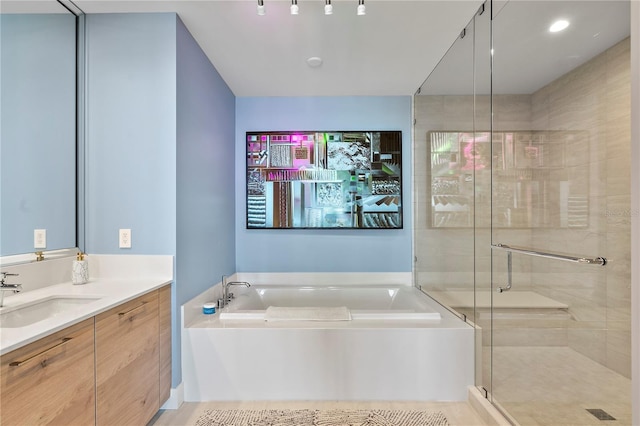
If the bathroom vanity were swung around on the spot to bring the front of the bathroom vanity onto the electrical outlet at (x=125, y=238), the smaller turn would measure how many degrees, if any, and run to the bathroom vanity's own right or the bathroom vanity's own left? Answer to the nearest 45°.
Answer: approximately 135° to the bathroom vanity's own left

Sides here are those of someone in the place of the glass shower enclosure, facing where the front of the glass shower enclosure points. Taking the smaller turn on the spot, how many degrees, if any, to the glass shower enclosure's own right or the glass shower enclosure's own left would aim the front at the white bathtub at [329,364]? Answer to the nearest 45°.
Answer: approximately 45° to the glass shower enclosure's own right

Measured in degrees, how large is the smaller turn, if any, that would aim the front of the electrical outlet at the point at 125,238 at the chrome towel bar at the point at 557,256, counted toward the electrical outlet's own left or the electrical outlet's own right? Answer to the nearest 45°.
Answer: approximately 45° to the electrical outlet's own left

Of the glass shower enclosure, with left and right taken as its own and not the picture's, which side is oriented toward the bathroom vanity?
front

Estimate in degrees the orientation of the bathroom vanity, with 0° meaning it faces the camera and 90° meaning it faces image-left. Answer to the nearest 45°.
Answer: approximately 315°

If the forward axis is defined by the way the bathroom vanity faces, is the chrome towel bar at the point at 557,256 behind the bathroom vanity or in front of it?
in front

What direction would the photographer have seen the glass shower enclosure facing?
facing the viewer and to the left of the viewer

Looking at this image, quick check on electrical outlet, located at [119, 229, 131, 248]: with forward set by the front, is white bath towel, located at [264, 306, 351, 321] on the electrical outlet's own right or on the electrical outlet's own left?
on the electrical outlet's own left

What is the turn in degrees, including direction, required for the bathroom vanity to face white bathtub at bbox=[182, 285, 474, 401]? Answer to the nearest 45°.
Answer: approximately 45° to its left

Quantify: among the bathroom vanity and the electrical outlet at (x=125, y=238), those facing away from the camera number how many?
0

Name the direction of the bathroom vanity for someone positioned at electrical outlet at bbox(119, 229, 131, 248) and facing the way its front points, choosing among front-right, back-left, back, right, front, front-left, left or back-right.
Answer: front

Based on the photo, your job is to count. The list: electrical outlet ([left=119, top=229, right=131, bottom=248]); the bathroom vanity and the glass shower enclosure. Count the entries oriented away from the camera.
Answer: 0

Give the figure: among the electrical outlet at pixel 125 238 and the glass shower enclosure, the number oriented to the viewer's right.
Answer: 0

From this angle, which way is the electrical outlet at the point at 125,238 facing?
toward the camera
